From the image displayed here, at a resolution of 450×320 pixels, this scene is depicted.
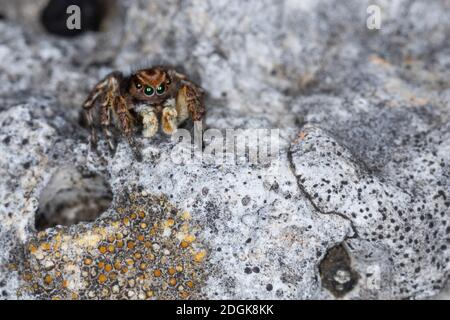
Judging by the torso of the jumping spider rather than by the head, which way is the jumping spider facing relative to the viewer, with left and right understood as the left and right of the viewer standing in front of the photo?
facing the viewer
